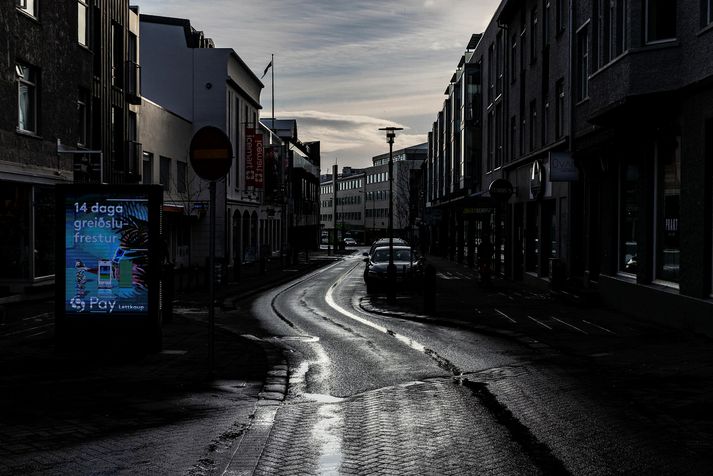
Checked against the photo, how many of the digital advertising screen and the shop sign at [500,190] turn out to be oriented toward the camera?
2

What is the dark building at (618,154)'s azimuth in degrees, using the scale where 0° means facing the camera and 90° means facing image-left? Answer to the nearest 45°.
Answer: approximately 45°

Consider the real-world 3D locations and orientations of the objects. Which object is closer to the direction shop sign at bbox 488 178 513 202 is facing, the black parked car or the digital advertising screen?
the digital advertising screen

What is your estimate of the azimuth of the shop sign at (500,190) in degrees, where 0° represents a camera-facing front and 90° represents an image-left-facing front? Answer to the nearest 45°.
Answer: approximately 0°
